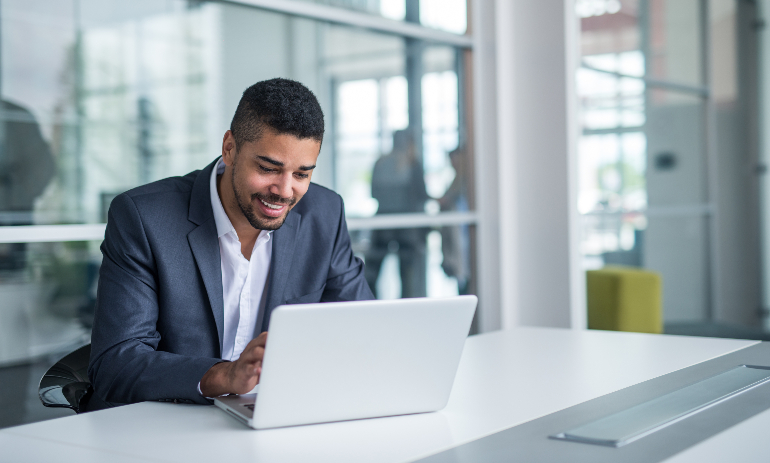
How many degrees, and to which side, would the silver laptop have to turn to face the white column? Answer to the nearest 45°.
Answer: approximately 45° to its right

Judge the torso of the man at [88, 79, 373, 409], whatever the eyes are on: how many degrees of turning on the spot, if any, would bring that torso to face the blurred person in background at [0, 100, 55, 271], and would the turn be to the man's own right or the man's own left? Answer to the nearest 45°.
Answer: approximately 180°

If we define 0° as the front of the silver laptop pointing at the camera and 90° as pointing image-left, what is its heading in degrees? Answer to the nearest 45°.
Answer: approximately 135°

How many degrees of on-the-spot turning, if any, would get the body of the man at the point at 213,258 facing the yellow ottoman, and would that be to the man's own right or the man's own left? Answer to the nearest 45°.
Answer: approximately 90° to the man's own left

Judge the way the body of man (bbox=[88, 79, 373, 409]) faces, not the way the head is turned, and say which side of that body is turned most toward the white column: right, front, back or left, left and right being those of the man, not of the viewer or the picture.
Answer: left

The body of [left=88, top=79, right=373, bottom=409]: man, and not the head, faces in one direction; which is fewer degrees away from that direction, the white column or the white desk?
the white desk

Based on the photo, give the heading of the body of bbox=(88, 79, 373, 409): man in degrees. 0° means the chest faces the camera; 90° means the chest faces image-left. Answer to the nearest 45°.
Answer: approximately 315°

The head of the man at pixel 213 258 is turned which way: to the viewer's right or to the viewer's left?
to the viewer's right

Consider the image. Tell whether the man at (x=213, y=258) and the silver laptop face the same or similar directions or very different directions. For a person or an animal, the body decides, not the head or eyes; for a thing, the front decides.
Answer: very different directions
